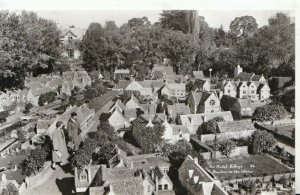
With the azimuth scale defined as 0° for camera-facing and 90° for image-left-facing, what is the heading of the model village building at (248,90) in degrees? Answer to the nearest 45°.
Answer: approximately 0°

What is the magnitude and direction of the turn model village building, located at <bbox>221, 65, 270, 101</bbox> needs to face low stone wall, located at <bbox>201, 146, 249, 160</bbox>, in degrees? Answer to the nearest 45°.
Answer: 0° — it already faces it

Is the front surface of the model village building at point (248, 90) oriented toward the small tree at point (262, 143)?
yes

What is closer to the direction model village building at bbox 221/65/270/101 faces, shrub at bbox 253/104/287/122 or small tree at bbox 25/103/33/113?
the shrub

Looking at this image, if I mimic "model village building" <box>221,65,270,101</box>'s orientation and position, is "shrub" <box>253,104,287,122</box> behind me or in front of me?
in front

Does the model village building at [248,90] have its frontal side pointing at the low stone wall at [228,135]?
yes

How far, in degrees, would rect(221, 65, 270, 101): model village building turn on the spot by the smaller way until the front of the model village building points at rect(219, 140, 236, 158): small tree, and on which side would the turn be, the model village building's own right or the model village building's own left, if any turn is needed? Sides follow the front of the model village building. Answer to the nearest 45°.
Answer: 0° — it already faces it
